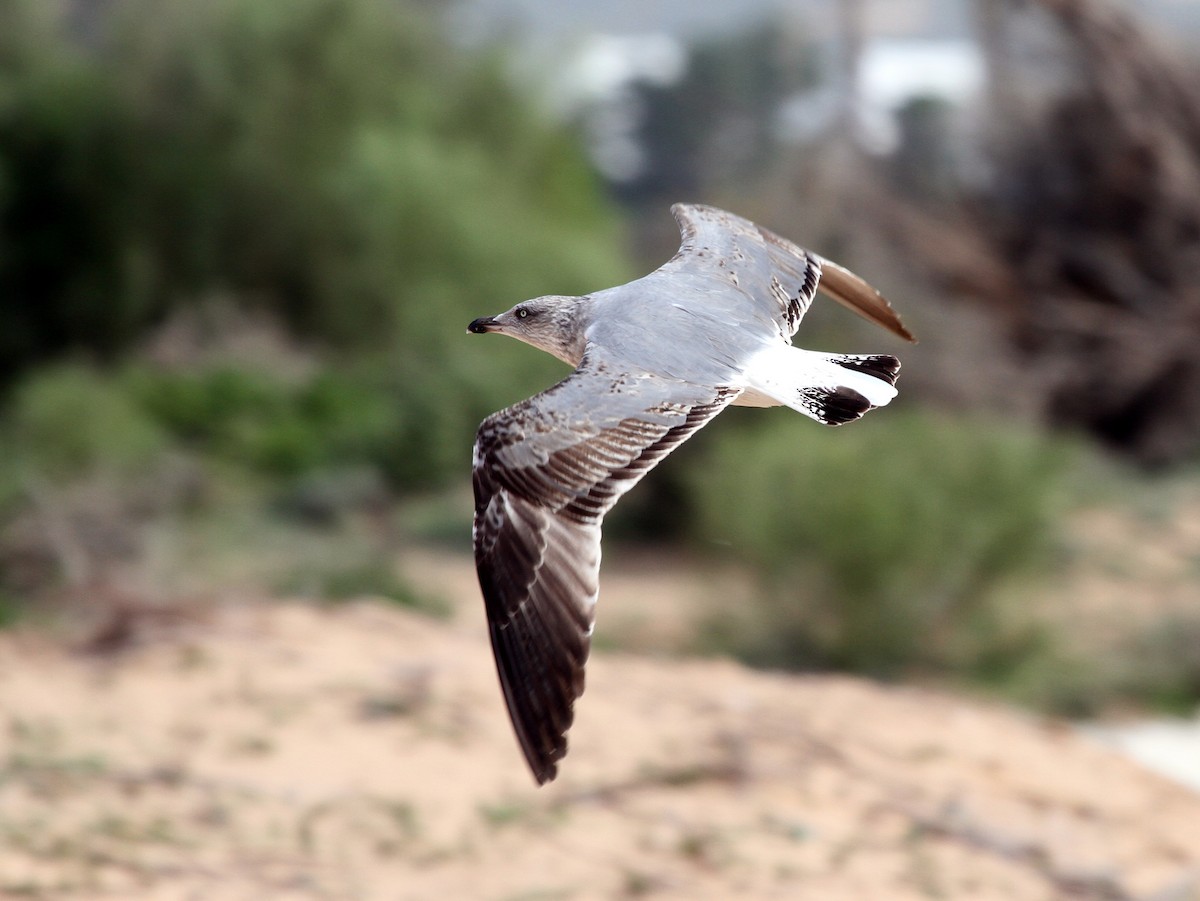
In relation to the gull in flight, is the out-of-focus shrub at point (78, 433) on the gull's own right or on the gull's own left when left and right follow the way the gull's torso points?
on the gull's own right

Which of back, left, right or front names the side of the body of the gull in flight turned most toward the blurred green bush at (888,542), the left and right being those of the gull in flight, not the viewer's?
right

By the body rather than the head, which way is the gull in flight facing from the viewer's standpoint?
to the viewer's left

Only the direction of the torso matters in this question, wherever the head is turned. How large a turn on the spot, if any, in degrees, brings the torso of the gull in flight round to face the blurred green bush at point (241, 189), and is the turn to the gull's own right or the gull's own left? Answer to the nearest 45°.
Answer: approximately 90° to the gull's own right

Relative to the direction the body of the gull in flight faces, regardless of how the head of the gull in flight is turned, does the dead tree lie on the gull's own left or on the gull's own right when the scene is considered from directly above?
on the gull's own right
